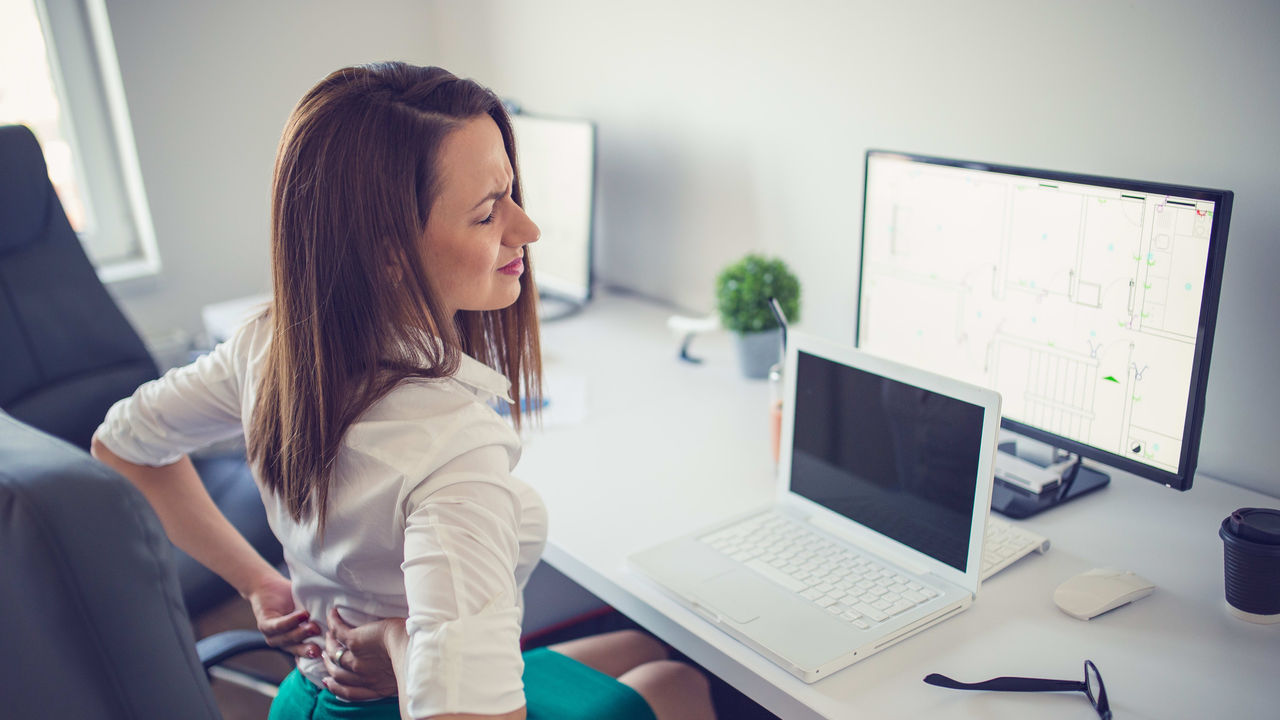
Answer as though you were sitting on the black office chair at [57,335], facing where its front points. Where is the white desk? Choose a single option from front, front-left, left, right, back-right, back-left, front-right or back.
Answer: front

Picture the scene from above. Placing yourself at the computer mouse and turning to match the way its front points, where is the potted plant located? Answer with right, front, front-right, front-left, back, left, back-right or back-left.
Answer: left

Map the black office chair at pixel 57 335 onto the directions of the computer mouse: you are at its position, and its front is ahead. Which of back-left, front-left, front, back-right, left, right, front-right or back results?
back-left

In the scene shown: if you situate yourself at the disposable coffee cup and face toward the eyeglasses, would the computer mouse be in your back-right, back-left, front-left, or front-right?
front-right

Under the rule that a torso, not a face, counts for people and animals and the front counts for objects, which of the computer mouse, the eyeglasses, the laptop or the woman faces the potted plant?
the woman

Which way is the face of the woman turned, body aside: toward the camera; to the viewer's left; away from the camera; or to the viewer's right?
to the viewer's right

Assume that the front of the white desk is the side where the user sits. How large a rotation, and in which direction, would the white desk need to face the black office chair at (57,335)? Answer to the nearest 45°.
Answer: approximately 45° to its right

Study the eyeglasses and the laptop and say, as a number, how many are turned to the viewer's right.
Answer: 1

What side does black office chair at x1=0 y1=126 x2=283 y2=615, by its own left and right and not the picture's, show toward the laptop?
front

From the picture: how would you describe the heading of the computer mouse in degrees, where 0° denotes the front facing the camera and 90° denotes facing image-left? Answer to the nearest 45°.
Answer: approximately 225°

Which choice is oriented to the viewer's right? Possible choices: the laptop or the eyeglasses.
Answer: the eyeglasses

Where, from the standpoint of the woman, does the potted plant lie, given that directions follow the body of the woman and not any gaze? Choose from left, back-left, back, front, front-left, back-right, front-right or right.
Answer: front

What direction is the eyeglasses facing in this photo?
to the viewer's right
